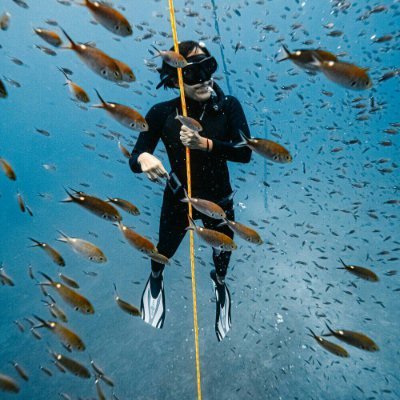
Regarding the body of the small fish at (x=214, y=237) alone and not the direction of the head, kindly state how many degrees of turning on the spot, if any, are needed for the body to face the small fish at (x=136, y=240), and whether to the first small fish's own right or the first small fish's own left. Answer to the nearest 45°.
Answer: approximately 180°

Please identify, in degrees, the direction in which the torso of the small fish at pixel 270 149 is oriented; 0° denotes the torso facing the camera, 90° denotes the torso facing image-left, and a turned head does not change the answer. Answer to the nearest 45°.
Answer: approximately 270°

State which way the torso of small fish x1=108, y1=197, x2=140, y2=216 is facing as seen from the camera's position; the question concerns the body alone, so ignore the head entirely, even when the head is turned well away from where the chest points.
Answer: to the viewer's right

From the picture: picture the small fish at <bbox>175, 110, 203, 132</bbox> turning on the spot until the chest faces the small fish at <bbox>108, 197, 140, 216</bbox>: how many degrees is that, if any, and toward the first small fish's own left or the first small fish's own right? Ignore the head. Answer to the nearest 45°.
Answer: approximately 180°

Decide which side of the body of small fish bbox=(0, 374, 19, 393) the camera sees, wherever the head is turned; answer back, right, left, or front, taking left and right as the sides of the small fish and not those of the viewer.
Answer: right

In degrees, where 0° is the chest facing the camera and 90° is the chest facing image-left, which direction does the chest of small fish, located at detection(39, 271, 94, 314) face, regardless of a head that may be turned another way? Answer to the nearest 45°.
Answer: approximately 270°

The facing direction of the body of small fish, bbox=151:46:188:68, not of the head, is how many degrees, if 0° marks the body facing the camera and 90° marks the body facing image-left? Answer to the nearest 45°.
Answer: approximately 270°

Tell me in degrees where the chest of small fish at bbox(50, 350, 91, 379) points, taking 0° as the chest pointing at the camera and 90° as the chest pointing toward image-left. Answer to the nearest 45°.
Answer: approximately 270°

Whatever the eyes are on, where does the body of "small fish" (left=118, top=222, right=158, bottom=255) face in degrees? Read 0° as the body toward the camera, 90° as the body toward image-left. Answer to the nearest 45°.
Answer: approximately 270°
